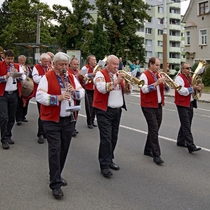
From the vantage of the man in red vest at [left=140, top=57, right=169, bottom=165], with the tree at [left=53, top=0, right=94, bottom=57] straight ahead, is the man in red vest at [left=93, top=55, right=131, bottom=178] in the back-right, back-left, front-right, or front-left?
back-left

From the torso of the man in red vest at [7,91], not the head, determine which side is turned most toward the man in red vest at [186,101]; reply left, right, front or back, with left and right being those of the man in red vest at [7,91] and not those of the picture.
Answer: left

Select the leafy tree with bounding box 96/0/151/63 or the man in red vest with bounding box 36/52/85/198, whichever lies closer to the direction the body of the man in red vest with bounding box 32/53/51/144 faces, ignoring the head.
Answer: the man in red vest

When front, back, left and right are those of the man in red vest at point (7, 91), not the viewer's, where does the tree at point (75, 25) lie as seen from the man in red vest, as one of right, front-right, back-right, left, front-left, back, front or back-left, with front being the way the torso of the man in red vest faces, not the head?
back

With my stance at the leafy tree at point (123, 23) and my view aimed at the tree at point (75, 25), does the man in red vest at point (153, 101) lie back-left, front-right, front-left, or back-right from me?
back-left

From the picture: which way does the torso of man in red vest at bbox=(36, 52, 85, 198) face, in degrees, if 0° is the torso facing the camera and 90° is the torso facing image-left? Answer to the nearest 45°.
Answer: approximately 315°

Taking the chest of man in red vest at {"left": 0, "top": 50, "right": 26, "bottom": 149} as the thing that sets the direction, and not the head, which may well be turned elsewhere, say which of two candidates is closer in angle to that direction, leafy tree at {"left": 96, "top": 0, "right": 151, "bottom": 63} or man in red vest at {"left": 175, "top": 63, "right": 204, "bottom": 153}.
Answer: the man in red vest
